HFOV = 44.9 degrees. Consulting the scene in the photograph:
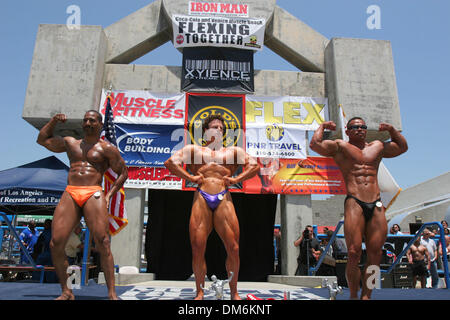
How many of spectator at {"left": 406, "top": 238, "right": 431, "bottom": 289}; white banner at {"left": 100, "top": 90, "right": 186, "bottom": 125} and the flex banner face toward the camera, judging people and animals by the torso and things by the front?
3

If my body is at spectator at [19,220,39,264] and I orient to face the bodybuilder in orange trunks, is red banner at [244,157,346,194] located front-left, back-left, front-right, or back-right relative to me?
front-left

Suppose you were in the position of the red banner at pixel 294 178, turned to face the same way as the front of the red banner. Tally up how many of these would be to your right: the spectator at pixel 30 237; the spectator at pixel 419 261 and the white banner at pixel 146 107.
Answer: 2

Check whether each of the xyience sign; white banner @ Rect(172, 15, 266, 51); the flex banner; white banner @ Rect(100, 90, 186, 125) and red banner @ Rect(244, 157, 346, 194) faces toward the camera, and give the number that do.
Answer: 5

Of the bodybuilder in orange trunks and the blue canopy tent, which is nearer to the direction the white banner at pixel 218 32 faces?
the bodybuilder in orange trunks

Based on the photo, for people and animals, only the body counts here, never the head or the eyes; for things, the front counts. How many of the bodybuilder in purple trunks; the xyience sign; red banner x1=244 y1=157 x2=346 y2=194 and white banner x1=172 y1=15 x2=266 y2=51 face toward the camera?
4

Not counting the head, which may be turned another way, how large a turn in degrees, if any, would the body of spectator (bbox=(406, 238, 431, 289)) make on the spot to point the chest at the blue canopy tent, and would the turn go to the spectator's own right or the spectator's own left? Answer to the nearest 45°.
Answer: approximately 45° to the spectator's own right

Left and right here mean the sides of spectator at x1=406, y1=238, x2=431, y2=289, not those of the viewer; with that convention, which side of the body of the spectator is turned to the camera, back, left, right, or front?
front

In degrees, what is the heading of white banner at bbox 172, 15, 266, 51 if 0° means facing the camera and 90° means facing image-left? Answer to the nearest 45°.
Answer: approximately 0°

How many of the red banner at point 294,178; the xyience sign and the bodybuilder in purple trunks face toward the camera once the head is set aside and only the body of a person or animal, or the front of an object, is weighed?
3

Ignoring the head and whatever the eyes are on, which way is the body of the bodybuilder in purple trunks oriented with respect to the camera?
toward the camera

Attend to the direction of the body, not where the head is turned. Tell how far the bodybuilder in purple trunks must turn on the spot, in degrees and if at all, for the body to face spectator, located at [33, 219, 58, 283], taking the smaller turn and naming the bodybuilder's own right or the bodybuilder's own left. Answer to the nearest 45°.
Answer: approximately 135° to the bodybuilder's own right
